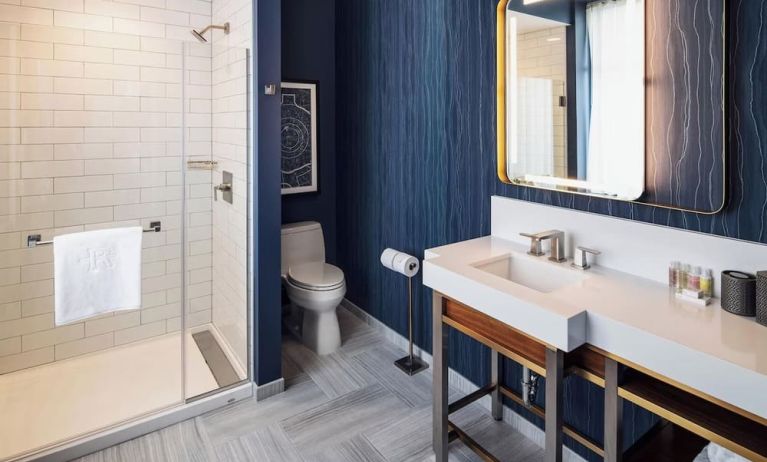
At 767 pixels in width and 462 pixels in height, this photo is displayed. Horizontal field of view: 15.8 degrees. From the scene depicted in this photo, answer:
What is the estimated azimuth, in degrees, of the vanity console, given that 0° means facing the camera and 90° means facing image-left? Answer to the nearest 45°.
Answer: approximately 45°

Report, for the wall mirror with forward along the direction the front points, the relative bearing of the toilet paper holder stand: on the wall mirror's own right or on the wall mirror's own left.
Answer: on the wall mirror's own right

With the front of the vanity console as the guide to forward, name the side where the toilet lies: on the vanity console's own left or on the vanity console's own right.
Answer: on the vanity console's own right
